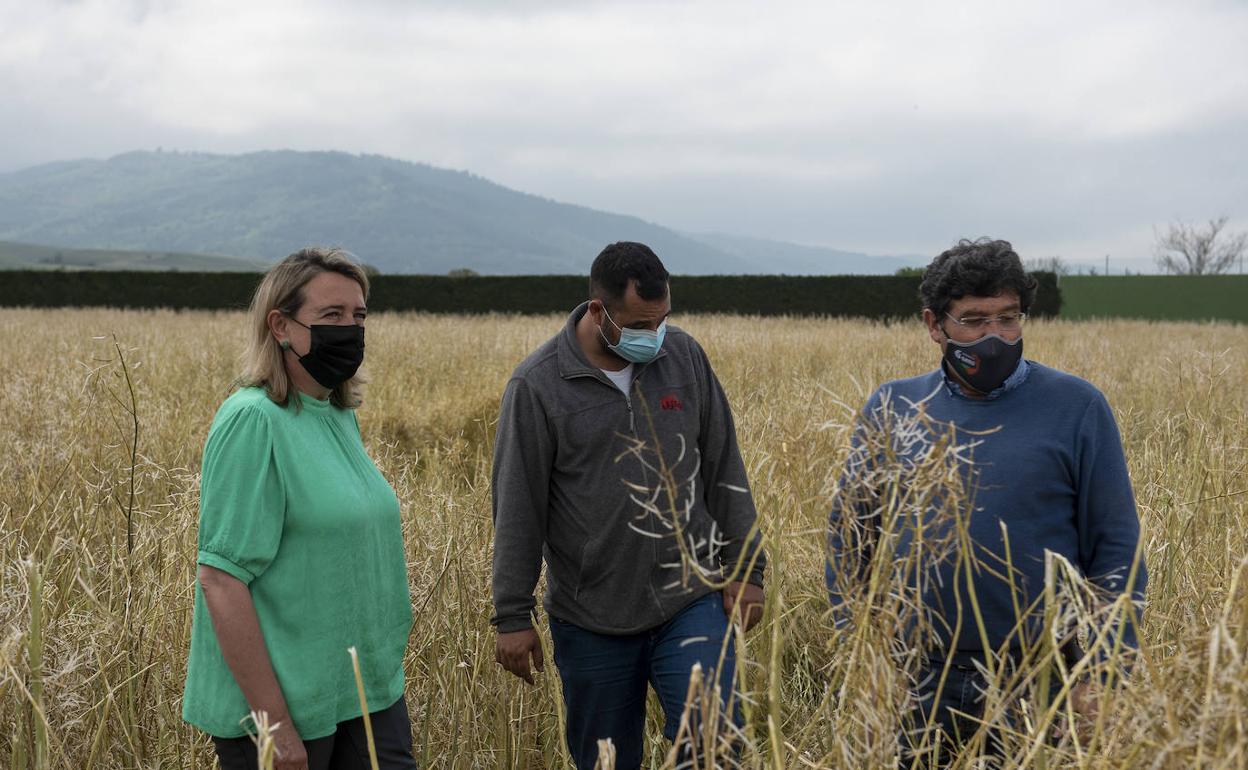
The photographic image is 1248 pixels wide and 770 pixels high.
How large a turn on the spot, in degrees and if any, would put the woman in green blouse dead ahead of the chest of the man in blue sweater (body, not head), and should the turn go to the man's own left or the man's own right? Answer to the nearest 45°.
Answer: approximately 45° to the man's own right

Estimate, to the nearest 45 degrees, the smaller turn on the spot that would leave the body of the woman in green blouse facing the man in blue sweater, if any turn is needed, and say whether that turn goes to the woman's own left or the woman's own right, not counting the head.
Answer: approximately 45° to the woman's own left

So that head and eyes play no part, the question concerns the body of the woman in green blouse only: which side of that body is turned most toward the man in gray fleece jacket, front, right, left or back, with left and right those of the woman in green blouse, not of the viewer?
left

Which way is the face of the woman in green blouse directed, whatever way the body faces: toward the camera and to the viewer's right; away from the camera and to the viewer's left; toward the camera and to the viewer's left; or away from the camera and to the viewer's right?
toward the camera and to the viewer's right

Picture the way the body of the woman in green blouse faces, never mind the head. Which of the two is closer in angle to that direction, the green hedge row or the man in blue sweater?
the man in blue sweater

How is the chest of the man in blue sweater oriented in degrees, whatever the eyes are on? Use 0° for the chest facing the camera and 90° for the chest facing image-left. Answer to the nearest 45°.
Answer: approximately 0°

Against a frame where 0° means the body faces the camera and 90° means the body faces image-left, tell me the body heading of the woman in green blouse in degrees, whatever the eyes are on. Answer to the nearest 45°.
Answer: approximately 315°

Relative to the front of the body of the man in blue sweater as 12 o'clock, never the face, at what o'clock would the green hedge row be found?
The green hedge row is roughly at 5 o'clock from the man in blue sweater.

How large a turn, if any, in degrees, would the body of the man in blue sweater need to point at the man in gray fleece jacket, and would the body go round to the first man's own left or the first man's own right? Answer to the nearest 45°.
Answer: approximately 90° to the first man's own right

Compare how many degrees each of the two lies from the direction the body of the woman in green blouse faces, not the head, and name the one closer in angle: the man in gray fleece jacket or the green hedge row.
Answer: the man in gray fleece jacket

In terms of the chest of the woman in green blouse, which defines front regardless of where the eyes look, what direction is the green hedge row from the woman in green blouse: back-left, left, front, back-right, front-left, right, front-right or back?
back-left

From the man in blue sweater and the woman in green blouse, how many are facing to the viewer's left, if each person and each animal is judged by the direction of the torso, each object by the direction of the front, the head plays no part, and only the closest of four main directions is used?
0
